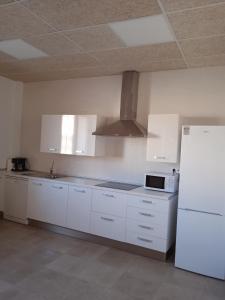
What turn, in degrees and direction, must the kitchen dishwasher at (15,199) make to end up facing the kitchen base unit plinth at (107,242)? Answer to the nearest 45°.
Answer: approximately 90° to its left

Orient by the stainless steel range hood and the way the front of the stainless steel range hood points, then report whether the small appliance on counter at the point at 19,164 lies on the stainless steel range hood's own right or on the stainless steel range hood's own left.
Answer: on the stainless steel range hood's own right

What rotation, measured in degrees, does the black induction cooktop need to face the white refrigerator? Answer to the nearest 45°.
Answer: approximately 90° to its left
